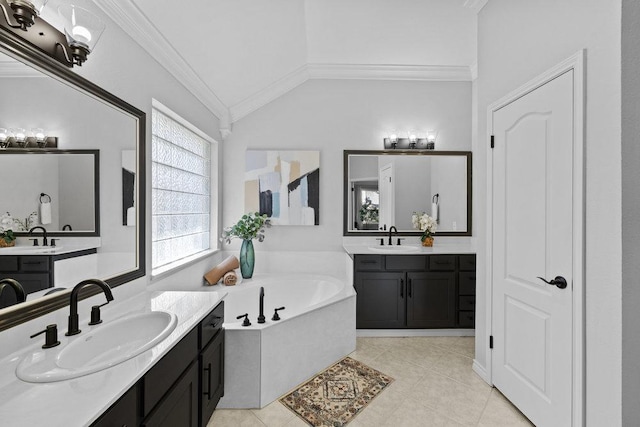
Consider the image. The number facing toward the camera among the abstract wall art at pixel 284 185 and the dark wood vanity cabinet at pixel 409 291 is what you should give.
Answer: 2

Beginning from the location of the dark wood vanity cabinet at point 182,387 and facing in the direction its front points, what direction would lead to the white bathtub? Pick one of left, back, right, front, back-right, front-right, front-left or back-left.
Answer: left

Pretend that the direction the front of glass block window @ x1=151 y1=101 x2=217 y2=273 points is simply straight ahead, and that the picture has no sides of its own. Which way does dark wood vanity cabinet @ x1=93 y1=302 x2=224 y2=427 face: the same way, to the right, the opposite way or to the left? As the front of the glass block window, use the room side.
the same way

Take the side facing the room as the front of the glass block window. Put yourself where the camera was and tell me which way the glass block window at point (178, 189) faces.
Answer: facing the viewer and to the right of the viewer

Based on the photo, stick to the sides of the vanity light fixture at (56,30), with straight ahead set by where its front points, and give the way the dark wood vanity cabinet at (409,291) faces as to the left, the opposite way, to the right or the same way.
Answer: to the right

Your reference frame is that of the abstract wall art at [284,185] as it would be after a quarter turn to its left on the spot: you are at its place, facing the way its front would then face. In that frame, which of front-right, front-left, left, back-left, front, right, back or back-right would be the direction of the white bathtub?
right

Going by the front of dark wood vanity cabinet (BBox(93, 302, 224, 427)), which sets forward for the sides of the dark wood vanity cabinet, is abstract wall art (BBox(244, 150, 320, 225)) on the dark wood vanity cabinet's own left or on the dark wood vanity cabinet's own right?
on the dark wood vanity cabinet's own left

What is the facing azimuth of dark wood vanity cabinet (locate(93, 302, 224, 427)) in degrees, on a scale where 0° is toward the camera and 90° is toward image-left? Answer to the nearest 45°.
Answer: approximately 315°

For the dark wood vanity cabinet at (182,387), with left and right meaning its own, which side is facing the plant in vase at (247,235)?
left

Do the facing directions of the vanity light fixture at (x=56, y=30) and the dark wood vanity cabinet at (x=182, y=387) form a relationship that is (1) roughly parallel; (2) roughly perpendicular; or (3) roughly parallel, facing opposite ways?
roughly parallel

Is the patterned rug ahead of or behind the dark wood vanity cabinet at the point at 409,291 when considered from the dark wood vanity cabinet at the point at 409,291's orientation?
ahead

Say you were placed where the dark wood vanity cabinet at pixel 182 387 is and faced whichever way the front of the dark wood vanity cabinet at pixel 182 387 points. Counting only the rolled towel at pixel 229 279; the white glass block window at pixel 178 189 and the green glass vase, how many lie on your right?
0

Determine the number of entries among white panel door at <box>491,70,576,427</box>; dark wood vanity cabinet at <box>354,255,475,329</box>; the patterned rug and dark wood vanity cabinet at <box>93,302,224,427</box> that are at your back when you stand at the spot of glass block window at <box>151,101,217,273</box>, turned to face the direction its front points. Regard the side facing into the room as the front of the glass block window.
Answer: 0

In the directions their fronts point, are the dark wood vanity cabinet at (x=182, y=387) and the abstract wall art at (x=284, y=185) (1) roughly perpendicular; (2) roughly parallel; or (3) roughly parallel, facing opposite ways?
roughly perpendicular

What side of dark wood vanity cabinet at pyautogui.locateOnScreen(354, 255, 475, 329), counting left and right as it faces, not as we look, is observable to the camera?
front

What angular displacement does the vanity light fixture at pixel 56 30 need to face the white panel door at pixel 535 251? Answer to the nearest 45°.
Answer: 0° — it already faces it

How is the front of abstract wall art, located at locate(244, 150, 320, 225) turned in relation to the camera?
facing the viewer

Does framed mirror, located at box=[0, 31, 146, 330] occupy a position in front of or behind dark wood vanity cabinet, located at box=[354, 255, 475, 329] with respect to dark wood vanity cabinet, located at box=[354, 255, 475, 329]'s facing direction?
in front

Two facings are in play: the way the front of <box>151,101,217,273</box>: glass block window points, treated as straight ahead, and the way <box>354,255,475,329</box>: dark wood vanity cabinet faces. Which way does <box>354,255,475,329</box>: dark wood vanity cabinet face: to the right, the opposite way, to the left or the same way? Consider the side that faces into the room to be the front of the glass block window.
to the right
